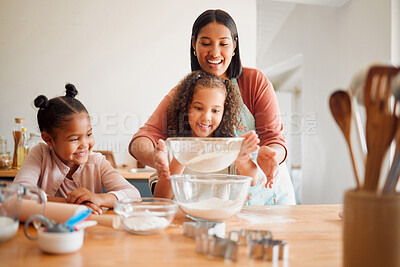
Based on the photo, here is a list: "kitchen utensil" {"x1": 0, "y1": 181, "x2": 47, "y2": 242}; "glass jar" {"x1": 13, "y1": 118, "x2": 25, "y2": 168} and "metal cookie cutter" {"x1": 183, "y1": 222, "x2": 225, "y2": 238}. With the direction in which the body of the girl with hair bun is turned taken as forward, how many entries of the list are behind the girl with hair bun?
1

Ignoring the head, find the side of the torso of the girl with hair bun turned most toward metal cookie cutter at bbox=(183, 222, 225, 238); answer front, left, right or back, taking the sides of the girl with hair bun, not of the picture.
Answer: front

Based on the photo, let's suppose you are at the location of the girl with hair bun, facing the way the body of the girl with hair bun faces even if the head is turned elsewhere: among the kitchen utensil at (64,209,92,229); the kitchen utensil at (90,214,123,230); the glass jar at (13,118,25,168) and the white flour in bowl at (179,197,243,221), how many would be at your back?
1

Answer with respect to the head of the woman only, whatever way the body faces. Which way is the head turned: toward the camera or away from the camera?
toward the camera

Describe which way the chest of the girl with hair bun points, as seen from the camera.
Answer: toward the camera

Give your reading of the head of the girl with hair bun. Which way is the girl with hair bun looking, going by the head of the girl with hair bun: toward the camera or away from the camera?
toward the camera

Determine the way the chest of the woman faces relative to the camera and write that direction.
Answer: toward the camera

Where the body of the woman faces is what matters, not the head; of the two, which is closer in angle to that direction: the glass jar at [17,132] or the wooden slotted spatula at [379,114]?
the wooden slotted spatula

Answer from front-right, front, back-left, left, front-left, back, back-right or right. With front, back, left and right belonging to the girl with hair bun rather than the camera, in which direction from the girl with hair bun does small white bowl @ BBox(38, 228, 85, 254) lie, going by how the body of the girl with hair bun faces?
front

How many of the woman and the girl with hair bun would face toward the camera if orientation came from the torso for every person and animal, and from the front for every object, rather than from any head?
2

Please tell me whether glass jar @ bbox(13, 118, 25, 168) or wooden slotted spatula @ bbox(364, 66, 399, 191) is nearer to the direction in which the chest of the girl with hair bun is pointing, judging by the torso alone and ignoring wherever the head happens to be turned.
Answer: the wooden slotted spatula

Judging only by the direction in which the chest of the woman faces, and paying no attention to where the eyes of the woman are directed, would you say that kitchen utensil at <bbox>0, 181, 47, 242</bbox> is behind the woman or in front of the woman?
in front

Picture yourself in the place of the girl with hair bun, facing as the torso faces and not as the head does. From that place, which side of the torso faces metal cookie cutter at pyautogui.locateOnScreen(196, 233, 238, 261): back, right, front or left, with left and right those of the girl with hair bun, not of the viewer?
front
